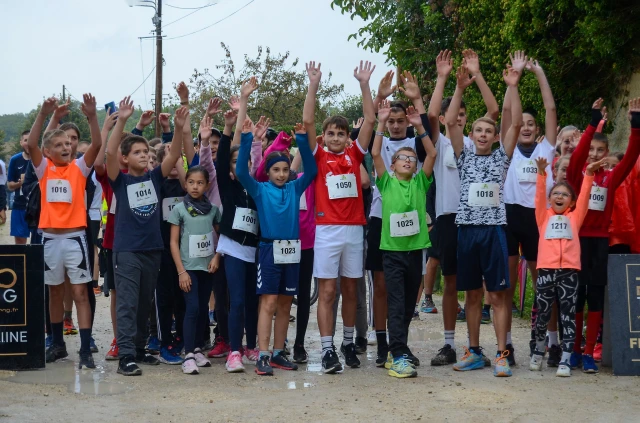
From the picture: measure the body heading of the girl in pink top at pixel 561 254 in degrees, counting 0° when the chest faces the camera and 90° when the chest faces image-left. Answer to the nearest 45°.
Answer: approximately 0°
